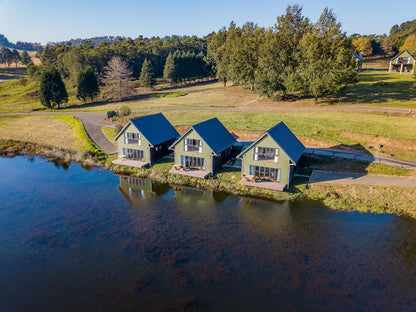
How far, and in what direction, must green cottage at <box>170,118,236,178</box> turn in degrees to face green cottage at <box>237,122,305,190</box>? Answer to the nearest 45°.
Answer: approximately 90° to its left

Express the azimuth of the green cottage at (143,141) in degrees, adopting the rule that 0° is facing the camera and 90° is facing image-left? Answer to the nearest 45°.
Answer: approximately 45°

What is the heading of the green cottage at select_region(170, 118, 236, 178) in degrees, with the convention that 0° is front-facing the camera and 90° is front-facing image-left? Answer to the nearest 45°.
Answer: approximately 45°

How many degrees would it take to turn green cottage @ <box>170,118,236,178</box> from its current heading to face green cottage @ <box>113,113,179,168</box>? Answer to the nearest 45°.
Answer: approximately 90° to its right

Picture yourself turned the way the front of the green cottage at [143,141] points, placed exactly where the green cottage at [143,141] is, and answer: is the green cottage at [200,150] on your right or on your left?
on your left
